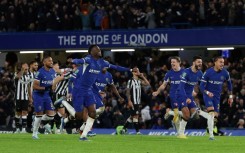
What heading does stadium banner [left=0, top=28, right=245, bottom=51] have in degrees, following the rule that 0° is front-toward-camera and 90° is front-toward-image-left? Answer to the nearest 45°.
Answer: approximately 0°

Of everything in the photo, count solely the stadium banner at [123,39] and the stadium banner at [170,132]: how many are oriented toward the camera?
2
